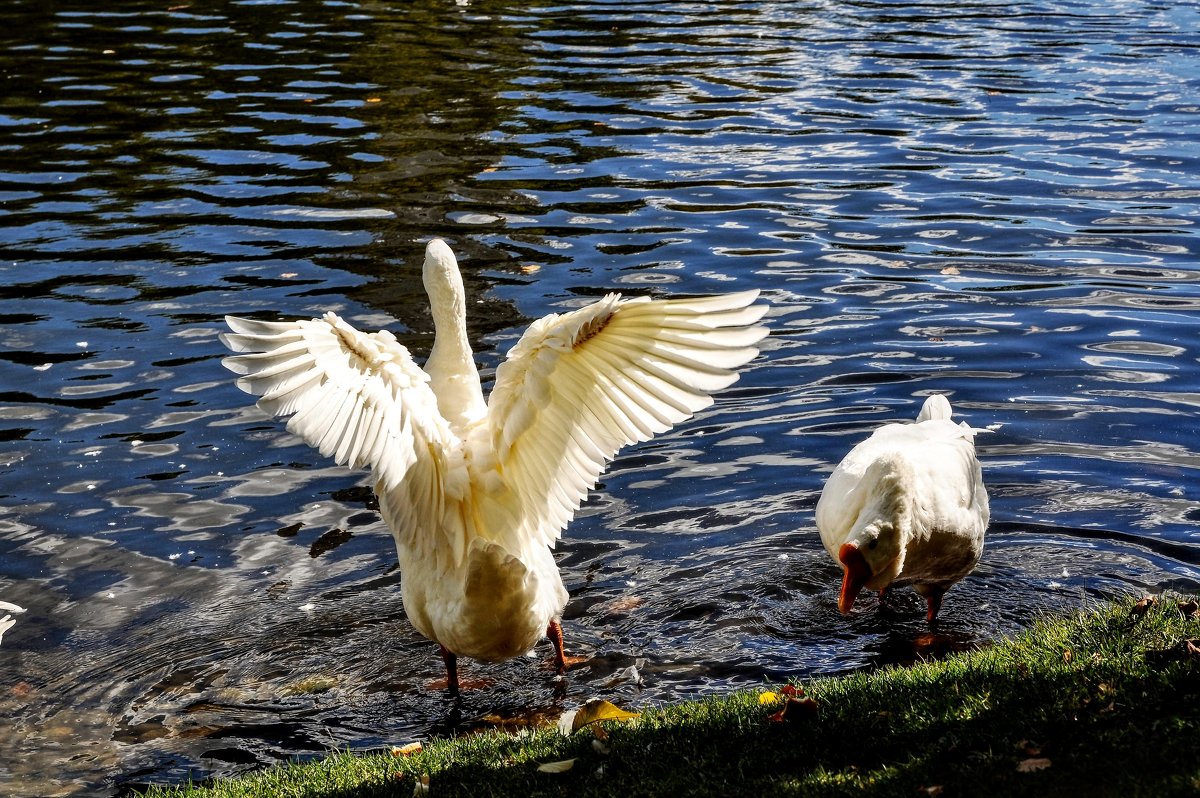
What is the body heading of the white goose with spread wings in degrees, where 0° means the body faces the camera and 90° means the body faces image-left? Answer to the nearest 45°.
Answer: approximately 180°

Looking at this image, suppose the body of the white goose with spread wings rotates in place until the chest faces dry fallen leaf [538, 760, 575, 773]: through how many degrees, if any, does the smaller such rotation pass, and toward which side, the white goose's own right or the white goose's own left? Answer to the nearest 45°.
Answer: approximately 180°

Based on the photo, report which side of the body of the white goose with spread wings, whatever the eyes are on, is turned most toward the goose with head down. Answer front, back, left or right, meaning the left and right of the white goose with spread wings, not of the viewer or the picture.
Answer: right

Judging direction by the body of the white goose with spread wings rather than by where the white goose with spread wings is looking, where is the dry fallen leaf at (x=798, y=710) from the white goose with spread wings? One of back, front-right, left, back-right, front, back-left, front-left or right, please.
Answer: back-right

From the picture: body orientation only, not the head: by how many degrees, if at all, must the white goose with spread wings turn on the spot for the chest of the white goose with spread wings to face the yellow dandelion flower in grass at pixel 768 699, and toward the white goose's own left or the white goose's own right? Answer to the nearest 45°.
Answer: approximately 135° to the white goose's own right

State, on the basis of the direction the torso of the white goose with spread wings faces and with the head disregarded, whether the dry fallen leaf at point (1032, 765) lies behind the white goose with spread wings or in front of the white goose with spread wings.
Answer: behind

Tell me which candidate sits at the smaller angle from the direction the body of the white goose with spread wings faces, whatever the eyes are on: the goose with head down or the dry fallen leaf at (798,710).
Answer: the goose with head down
